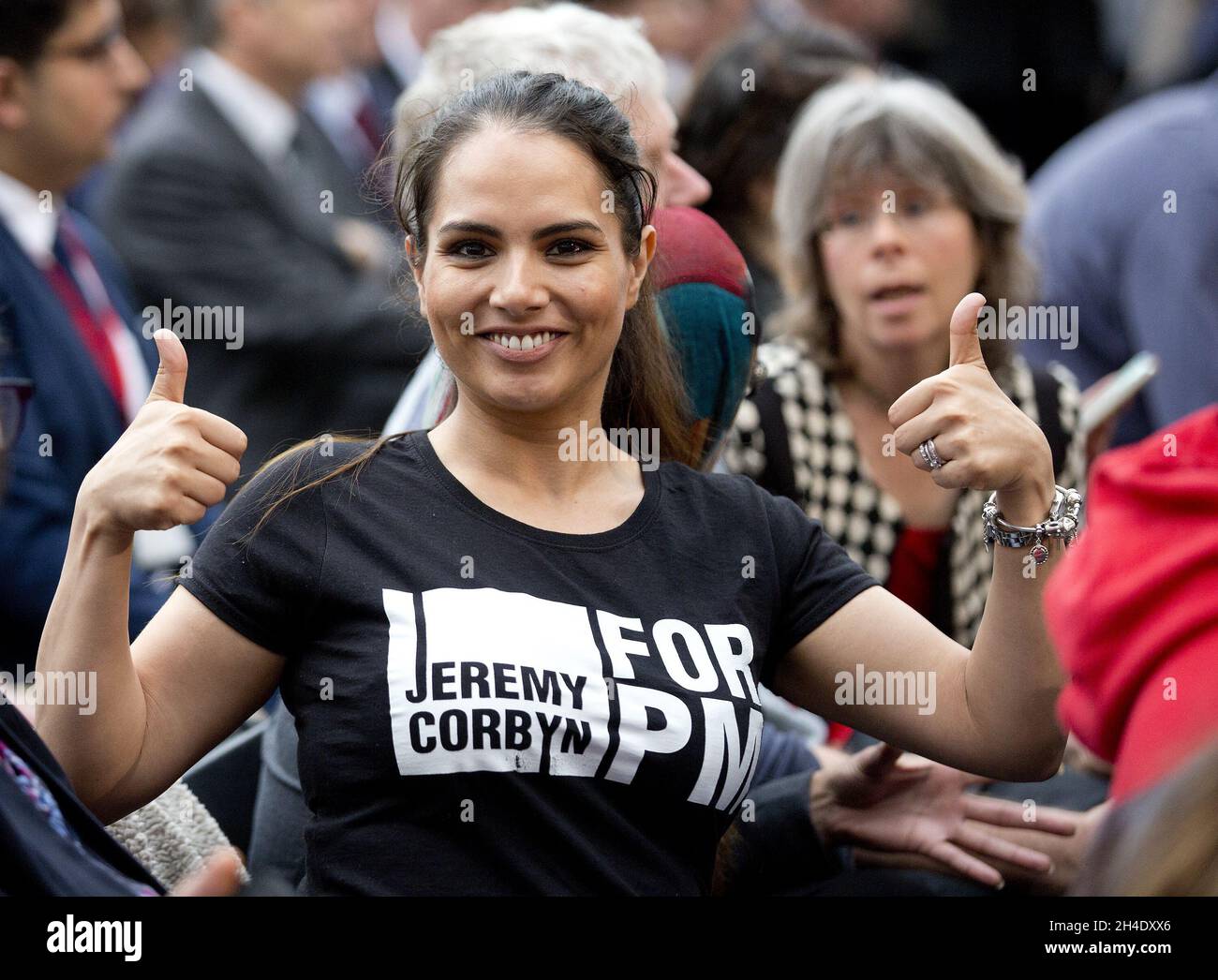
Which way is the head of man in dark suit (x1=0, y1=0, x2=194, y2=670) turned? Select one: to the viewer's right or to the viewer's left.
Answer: to the viewer's right

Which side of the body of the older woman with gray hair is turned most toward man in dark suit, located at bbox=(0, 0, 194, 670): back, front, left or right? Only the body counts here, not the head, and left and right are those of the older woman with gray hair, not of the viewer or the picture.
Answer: right

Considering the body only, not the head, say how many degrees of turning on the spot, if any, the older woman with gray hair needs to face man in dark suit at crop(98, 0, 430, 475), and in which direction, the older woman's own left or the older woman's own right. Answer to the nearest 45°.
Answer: approximately 135° to the older woman's own right

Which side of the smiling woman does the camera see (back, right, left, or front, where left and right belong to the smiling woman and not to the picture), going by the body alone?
front

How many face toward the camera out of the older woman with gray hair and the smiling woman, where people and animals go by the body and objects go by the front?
2

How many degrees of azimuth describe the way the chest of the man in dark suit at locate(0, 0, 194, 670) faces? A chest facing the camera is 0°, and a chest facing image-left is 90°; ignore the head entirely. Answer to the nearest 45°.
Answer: approximately 315°

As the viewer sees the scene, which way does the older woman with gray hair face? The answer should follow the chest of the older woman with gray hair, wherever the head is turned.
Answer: toward the camera

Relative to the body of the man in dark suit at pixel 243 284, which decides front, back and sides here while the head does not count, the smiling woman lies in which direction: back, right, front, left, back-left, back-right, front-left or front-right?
front-right

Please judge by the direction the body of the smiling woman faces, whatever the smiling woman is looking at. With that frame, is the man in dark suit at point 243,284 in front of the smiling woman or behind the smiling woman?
behind

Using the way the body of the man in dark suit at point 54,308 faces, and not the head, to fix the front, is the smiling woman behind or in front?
in front

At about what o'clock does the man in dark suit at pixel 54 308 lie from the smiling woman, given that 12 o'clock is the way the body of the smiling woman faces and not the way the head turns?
The man in dark suit is roughly at 5 o'clock from the smiling woman.

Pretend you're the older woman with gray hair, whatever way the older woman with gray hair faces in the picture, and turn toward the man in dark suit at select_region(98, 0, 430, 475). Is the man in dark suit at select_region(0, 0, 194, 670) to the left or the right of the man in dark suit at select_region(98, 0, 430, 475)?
left
